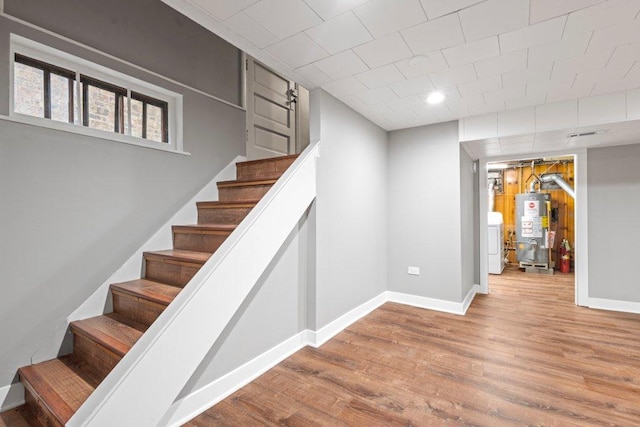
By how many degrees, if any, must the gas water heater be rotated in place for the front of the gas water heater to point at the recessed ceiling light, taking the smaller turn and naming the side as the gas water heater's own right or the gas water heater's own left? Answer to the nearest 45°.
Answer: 0° — it already faces it

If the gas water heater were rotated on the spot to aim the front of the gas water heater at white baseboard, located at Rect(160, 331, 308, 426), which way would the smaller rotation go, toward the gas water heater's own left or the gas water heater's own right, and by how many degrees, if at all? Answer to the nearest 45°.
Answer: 0° — it already faces it

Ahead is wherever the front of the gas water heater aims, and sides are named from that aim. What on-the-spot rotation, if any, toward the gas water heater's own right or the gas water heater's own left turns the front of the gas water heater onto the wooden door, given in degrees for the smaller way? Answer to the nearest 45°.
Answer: approximately 45° to the gas water heater's own right

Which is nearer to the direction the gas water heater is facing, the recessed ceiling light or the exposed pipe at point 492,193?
the recessed ceiling light

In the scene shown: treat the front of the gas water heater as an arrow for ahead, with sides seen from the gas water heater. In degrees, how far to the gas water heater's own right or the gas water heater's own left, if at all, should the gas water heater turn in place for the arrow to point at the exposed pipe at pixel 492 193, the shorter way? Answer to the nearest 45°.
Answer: approximately 135° to the gas water heater's own right

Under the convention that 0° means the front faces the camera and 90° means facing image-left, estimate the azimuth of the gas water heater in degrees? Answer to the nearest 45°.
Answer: approximately 0°
